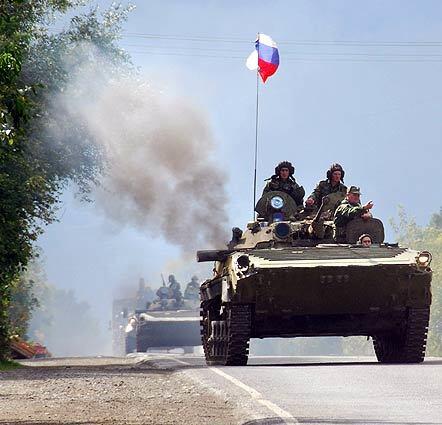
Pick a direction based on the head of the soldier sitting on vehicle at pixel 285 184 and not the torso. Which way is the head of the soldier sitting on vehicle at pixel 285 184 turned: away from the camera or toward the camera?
toward the camera

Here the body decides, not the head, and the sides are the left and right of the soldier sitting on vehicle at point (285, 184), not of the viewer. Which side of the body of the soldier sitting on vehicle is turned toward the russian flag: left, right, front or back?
back

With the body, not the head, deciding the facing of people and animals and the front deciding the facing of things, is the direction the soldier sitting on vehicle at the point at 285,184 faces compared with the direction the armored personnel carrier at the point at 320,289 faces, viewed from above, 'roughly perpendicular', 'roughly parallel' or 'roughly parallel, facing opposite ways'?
roughly parallel

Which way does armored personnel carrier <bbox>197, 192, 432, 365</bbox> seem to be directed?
toward the camera

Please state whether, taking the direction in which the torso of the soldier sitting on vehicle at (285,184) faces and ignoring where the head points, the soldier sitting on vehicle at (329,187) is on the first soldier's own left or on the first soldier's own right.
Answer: on the first soldier's own left

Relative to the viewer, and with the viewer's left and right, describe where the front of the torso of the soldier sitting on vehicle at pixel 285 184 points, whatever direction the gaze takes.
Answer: facing the viewer

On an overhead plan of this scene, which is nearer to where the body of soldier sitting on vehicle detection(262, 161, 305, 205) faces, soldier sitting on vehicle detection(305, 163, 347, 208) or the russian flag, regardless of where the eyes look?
the soldier sitting on vehicle

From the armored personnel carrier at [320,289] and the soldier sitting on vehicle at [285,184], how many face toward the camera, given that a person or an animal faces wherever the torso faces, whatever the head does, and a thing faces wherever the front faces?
2
